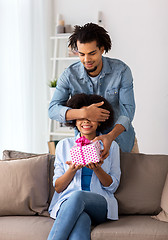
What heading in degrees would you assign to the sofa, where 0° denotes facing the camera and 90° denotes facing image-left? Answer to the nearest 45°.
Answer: approximately 0°

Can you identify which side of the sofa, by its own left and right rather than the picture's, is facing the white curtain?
back
